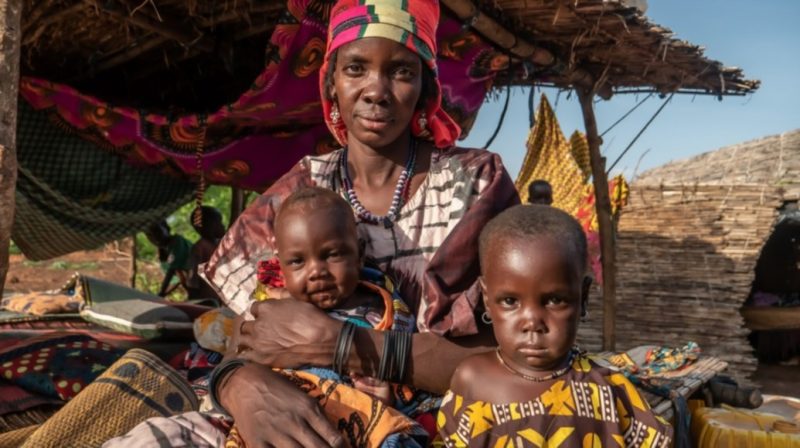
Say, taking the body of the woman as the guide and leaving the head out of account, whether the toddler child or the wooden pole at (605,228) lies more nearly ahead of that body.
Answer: the toddler child

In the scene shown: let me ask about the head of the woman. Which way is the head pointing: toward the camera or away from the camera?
toward the camera

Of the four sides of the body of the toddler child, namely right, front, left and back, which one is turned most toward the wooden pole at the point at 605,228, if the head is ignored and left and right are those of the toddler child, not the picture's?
back

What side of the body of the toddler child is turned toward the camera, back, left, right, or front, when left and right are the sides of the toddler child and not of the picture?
front

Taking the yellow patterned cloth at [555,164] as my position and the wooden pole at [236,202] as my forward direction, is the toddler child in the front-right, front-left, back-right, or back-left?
front-left

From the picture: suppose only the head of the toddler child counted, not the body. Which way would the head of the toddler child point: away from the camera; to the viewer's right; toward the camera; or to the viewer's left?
toward the camera

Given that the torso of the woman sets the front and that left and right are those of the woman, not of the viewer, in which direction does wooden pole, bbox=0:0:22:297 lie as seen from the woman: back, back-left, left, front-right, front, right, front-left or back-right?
right

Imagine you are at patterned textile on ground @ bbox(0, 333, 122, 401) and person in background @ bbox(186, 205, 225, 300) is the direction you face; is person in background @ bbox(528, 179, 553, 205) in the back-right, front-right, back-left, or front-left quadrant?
front-right

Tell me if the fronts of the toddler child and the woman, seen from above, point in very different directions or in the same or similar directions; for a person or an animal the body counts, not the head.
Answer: same or similar directions

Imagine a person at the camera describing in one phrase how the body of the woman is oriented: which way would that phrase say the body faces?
toward the camera

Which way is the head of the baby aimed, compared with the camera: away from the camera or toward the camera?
toward the camera

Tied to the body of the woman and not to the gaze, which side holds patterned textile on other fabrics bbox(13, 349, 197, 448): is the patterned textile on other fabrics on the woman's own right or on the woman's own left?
on the woman's own right

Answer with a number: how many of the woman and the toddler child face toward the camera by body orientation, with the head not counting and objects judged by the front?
2
